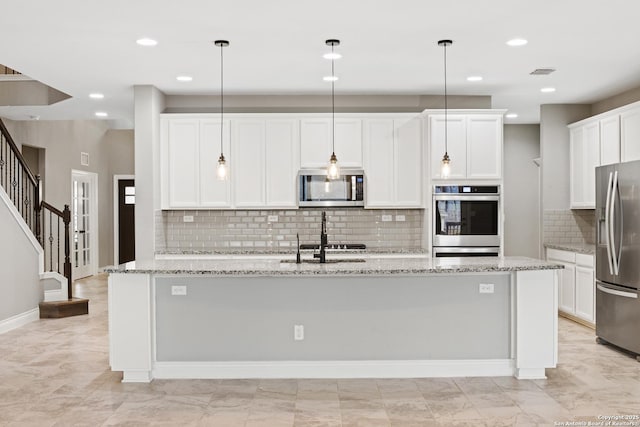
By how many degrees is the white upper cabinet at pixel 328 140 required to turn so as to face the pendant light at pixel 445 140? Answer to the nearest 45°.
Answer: approximately 45° to its left

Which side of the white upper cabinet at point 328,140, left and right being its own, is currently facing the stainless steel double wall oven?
left

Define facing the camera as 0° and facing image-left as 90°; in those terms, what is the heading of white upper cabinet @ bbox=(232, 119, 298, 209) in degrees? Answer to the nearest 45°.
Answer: approximately 0°

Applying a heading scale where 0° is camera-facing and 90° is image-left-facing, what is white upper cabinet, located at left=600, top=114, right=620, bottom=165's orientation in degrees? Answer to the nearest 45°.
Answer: approximately 45°

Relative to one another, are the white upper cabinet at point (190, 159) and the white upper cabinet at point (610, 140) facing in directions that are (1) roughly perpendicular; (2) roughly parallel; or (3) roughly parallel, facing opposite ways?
roughly perpendicular

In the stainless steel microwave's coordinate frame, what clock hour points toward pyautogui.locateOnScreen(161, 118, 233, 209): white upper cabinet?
The white upper cabinet is roughly at 3 o'clock from the stainless steel microwave.
